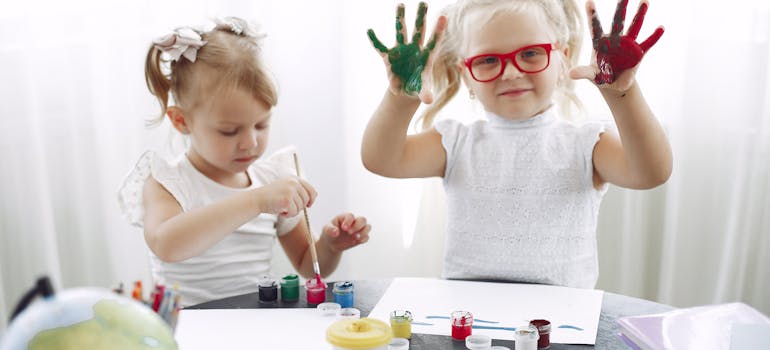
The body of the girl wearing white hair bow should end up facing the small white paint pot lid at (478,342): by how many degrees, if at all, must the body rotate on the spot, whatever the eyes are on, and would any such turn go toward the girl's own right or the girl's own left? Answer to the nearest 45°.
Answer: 0° — they already face it

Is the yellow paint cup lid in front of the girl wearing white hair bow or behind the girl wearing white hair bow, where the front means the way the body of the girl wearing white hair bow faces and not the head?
in front

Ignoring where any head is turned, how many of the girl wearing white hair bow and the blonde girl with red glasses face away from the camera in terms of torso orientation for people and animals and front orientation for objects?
0

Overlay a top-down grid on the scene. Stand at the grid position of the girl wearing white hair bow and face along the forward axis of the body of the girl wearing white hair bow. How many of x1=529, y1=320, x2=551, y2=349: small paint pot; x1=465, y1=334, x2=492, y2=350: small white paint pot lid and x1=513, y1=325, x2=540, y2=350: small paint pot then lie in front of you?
3
